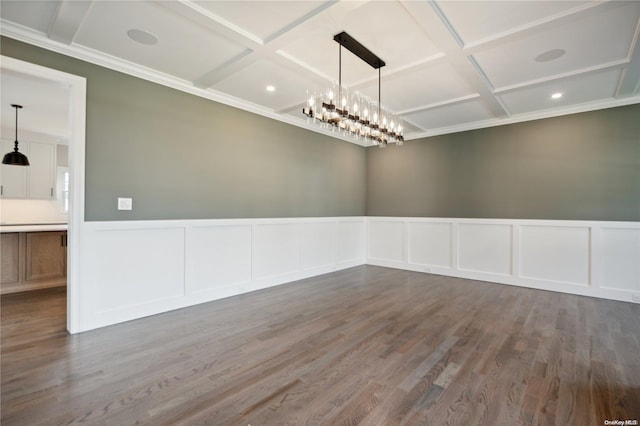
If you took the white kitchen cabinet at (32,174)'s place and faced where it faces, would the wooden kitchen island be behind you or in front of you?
in front

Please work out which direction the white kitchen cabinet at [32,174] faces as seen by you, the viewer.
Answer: facing the viewer
